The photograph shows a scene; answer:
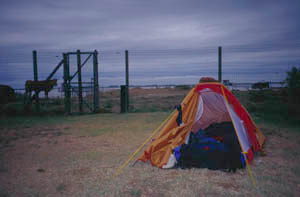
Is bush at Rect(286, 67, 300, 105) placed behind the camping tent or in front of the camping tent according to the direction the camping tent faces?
behind

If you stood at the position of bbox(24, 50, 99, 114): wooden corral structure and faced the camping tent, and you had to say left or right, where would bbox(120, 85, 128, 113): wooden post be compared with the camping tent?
left

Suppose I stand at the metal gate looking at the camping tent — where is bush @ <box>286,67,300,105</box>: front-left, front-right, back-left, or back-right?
front-left

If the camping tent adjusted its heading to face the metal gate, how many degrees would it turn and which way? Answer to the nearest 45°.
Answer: approximately 135° to its right

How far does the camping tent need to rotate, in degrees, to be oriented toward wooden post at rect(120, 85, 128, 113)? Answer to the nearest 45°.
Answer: approximately 135° to its right

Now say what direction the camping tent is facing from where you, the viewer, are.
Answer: facing the viewer

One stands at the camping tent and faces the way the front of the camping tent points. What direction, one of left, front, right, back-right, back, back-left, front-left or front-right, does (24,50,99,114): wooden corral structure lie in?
back-right
